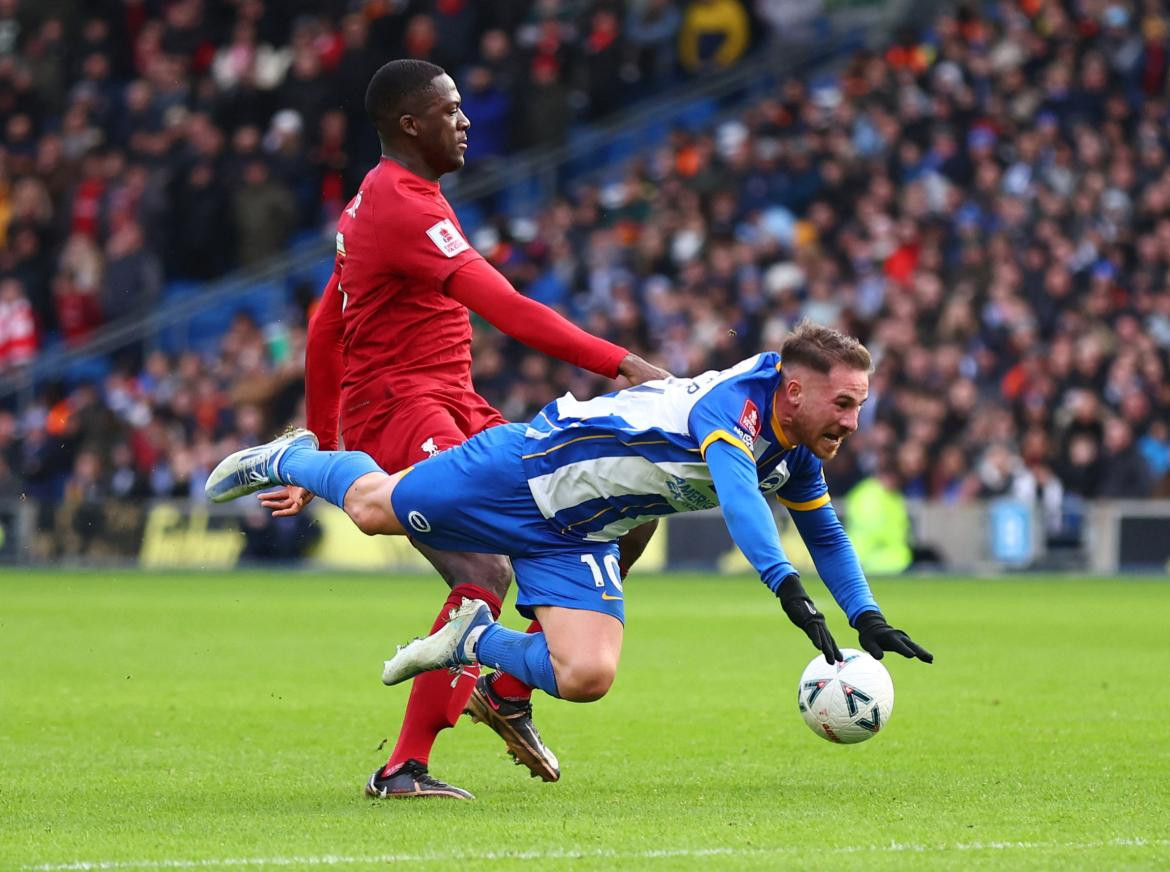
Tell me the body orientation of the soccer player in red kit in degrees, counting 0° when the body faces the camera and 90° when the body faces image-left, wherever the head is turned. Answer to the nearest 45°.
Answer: approximately 270°

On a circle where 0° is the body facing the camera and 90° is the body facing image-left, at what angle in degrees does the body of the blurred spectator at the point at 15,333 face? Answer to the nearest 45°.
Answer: approximately 0°

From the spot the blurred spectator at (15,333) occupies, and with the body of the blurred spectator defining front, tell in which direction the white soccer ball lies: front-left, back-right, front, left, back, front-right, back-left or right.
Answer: front

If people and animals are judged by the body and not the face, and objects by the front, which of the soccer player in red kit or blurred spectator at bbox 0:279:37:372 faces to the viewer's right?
the soccer player in red kit

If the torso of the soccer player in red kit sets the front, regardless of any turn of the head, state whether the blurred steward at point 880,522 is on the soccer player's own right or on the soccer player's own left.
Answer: on the soccer player's own left

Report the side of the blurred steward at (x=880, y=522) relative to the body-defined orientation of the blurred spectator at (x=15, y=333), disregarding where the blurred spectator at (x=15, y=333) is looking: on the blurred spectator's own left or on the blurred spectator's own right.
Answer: on the blurred spectator's own left

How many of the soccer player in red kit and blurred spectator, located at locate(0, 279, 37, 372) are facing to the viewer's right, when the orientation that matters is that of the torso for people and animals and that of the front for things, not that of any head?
1

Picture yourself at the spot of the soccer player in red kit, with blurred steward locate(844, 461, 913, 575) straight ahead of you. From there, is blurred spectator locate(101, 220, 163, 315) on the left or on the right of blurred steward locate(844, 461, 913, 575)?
left

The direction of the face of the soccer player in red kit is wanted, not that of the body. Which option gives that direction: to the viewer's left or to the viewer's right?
to the viewer's right

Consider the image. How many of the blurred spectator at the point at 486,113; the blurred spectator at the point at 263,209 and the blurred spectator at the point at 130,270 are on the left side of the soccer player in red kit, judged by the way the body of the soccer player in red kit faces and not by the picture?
3

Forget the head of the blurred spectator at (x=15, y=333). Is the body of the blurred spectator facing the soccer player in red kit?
yes

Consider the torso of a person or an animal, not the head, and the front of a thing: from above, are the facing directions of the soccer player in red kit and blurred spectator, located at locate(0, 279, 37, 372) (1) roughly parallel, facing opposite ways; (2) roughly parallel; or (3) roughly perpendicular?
roughly perpendicular

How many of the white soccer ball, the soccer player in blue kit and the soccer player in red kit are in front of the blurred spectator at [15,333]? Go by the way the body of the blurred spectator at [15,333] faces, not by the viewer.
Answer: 3
